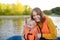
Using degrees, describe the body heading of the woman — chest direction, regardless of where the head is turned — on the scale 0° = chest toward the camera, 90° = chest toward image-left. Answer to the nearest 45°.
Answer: approximately 45°

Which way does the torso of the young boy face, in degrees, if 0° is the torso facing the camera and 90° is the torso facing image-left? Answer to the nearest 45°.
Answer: approximately 0°
